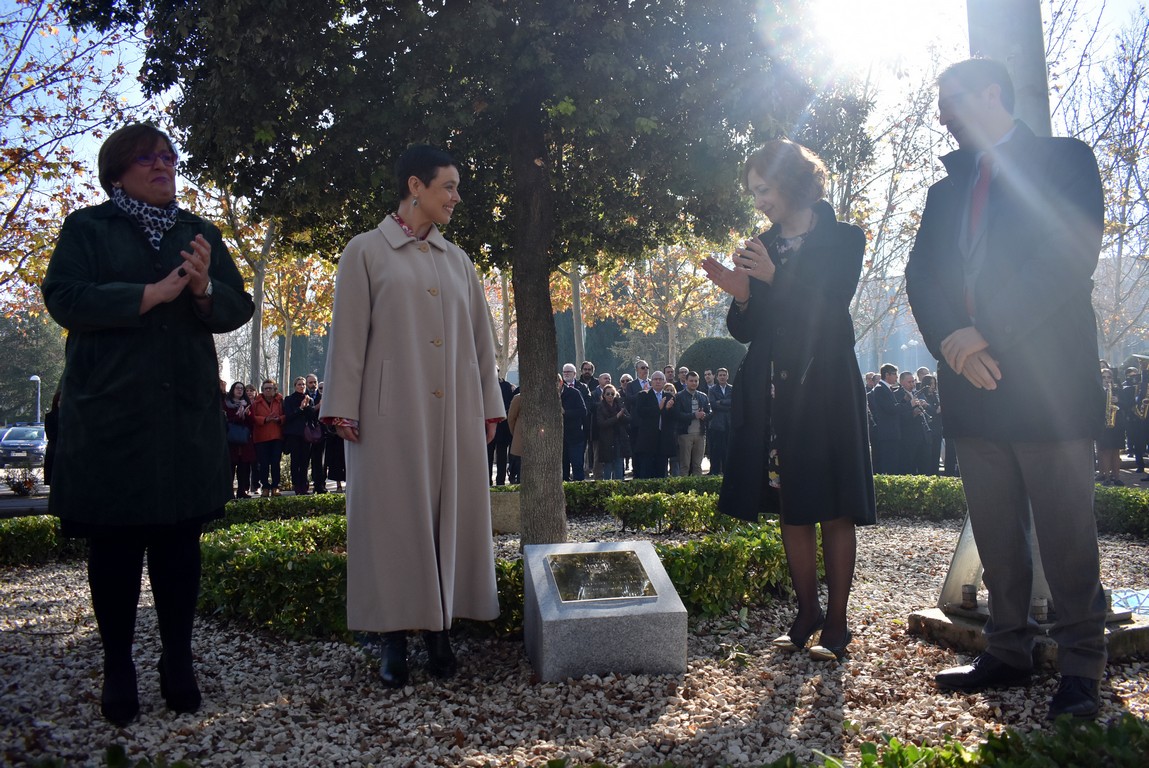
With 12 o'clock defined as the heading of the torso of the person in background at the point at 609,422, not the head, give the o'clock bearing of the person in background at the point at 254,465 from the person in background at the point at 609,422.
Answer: the person in background at the point at 254,465 is roughly at 3 o'clock from the person in background at the point at 609,422.

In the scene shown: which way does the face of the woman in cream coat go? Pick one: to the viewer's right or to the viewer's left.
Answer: to the viewer's right

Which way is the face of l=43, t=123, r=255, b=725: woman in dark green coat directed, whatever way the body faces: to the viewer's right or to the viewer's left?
to the viewer's right

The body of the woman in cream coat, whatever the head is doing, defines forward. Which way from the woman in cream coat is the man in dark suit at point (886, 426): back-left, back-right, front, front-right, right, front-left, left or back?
left

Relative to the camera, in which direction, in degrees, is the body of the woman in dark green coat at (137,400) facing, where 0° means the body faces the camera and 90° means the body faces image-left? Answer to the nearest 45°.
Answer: approximately 315°

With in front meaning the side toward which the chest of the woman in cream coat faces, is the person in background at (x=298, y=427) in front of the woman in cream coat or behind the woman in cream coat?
behind
